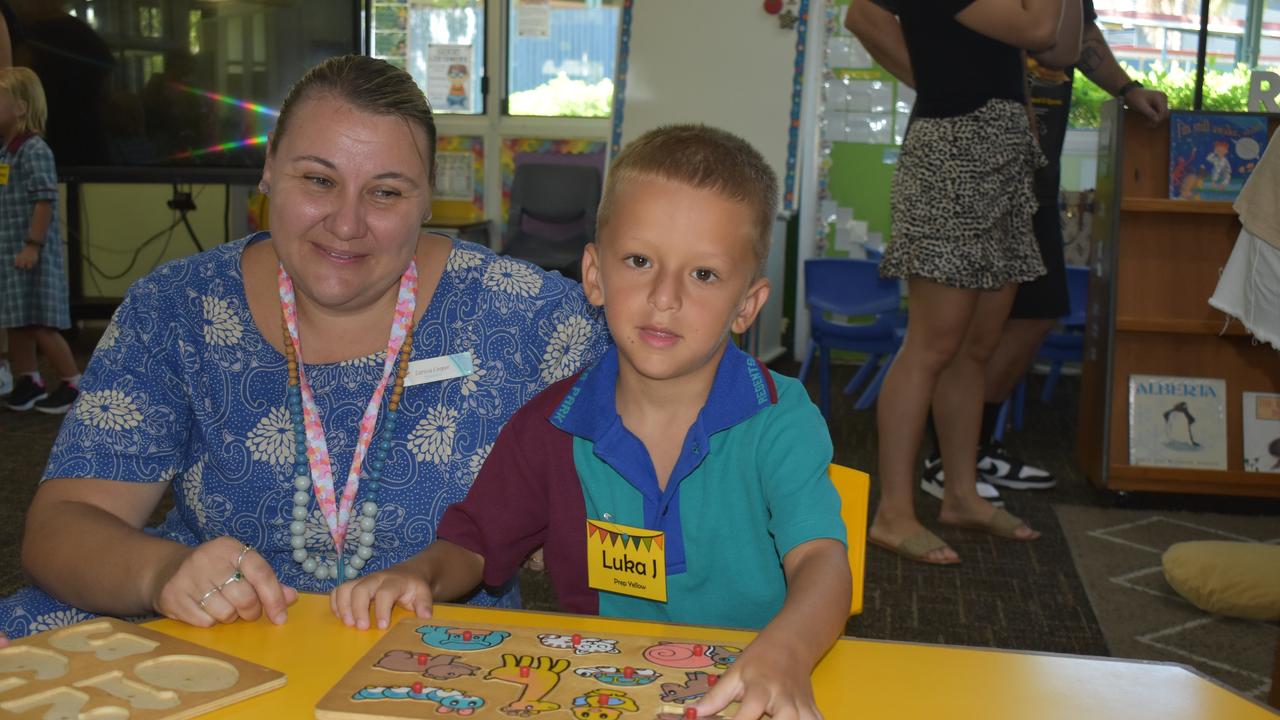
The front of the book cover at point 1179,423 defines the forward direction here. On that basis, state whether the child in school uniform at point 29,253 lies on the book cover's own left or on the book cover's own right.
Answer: on the book cover's own right

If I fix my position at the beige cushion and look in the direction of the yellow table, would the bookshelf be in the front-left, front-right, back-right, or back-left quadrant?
back-right

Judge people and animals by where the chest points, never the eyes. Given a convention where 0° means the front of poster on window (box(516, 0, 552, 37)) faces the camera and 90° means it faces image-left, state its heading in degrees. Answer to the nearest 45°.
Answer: approximately 0°

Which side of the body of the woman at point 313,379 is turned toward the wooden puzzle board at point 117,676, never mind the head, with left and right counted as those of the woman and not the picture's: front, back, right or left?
front

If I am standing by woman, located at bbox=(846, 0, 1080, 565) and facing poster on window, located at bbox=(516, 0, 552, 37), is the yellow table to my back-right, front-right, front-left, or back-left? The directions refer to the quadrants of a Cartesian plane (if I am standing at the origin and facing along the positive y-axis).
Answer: back-left

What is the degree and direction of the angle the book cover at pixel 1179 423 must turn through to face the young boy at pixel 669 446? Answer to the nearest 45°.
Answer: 0° — it already faces them

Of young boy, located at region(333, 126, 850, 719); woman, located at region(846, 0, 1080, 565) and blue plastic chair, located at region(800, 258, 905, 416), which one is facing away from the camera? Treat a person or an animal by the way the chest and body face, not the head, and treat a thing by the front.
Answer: the blue plastic chair
